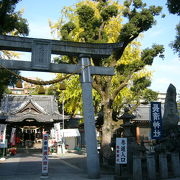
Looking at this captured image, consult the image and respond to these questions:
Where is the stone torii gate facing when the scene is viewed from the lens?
facing the viewer

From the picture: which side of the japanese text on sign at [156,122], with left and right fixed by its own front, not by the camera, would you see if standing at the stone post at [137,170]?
front

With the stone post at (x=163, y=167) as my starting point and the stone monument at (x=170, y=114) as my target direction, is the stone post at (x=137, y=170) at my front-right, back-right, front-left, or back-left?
back-left

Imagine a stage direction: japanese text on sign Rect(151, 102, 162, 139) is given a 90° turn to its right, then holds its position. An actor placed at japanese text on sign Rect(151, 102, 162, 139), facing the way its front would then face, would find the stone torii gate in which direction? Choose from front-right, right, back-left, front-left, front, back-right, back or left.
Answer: front-left

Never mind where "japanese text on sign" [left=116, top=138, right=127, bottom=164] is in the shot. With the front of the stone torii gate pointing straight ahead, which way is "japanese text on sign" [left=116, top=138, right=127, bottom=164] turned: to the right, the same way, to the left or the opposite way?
the same way

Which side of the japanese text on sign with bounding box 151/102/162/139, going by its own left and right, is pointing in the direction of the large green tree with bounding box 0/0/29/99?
right

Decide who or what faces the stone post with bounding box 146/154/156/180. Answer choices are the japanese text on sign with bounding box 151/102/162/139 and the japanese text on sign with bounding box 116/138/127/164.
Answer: the japanese text on sign with bounding box 151/102/162/139

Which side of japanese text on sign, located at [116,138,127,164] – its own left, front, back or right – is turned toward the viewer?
front

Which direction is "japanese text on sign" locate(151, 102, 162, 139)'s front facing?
toward the camera

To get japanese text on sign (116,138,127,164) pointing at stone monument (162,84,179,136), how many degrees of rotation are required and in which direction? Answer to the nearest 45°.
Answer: approximately 135° to its left

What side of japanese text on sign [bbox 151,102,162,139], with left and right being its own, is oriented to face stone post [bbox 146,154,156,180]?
front

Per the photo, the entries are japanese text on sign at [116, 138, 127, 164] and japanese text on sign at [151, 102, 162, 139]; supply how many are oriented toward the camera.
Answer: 2

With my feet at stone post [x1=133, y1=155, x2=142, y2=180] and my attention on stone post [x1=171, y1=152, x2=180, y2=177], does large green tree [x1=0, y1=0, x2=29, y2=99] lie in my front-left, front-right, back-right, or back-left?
back-left

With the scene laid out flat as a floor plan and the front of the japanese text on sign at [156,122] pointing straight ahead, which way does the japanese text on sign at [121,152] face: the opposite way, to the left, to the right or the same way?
the same way
